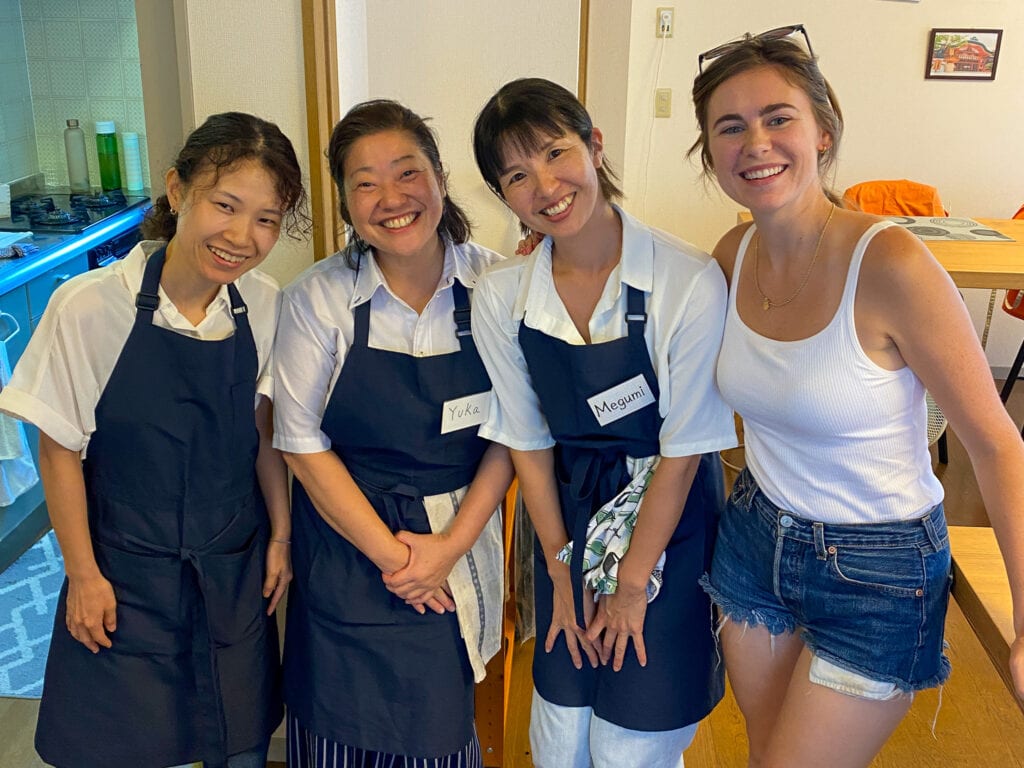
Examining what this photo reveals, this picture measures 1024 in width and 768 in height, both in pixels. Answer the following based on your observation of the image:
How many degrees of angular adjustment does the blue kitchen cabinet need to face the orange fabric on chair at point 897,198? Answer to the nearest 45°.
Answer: approximately 45° to its left

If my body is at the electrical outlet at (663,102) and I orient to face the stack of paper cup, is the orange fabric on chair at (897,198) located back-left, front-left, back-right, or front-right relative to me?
back-left

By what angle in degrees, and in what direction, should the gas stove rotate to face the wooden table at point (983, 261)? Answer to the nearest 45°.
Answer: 0° — it already faces it

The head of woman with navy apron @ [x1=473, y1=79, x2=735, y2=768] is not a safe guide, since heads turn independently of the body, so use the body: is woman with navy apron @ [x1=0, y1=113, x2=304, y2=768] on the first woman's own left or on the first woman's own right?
on the first woman's own right

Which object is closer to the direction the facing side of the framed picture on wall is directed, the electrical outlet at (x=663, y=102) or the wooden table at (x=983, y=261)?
the wooden table

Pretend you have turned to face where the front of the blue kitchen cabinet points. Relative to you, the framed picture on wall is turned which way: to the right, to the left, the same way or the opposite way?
to the right

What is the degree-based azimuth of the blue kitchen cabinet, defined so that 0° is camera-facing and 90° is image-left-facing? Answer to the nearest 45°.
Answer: approximately 315°

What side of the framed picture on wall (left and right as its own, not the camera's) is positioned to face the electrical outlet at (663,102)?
right
